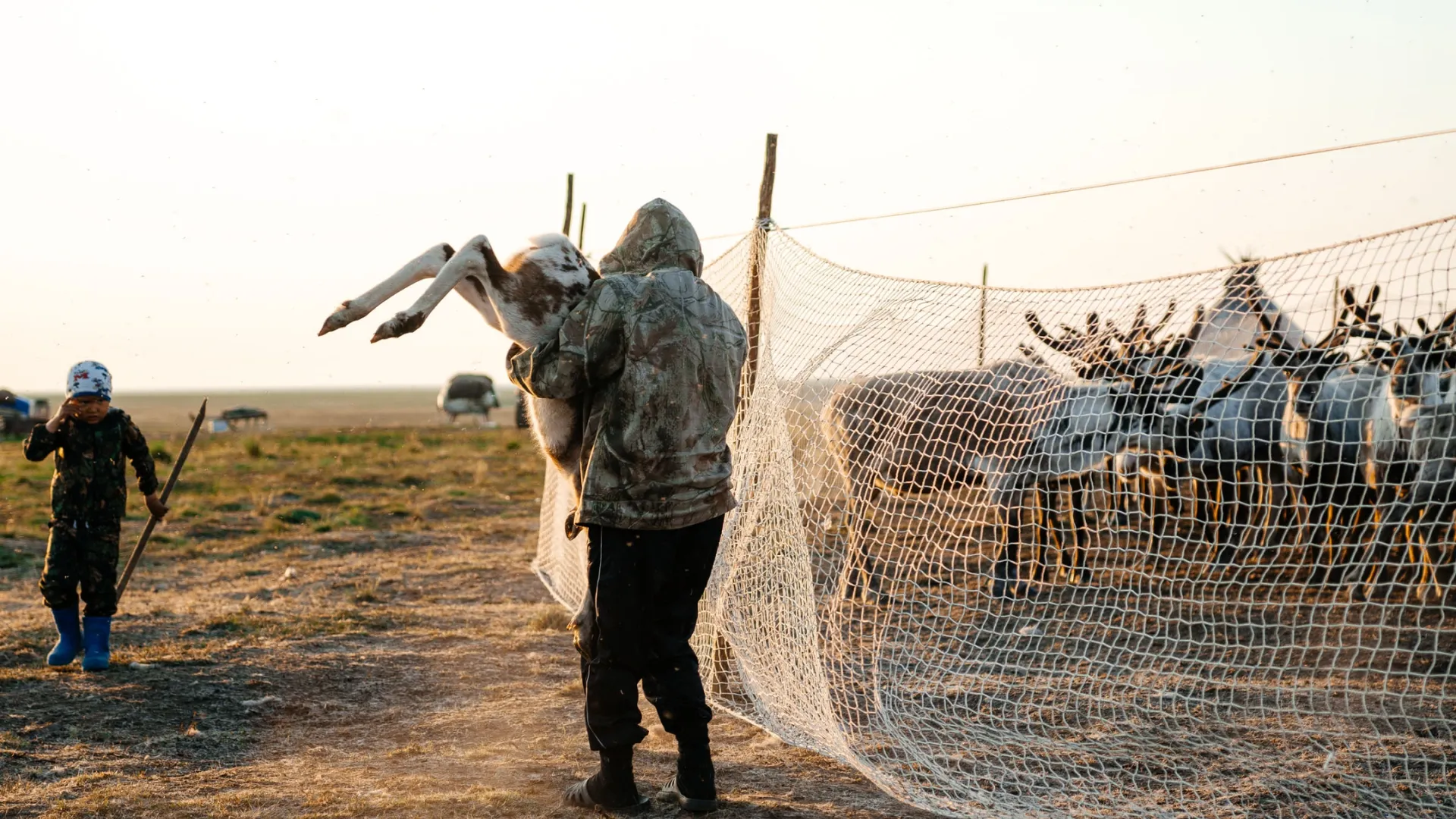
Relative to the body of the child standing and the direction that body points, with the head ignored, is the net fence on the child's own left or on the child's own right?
on the child's own left

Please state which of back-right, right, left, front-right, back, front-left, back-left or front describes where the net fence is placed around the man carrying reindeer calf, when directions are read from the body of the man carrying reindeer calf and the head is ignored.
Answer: right

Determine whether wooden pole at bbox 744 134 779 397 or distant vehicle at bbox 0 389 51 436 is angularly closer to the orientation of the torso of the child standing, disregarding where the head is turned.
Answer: the wooden pole

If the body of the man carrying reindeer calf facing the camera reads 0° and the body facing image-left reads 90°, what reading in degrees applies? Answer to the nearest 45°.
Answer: approximately 135°

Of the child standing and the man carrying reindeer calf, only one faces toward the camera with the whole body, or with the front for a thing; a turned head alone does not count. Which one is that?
the child standing

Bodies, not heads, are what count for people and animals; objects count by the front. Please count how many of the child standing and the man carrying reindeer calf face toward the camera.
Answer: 1

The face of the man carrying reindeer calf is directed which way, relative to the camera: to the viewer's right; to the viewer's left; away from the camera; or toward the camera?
away from the camera

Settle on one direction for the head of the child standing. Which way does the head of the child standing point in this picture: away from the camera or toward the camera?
toward the camera

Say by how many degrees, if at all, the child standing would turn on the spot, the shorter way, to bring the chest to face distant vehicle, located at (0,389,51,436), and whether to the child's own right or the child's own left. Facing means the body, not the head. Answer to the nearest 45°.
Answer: approximately 180°

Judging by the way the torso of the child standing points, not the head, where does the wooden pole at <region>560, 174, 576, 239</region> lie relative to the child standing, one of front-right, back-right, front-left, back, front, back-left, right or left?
back-left

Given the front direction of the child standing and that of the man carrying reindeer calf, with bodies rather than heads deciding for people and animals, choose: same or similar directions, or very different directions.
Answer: very different directions

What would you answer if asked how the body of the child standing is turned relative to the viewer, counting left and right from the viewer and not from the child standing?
facing the viewer

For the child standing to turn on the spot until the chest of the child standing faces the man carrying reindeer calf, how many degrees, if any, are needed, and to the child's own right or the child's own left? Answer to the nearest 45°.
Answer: approximately 45° to the child's own left
